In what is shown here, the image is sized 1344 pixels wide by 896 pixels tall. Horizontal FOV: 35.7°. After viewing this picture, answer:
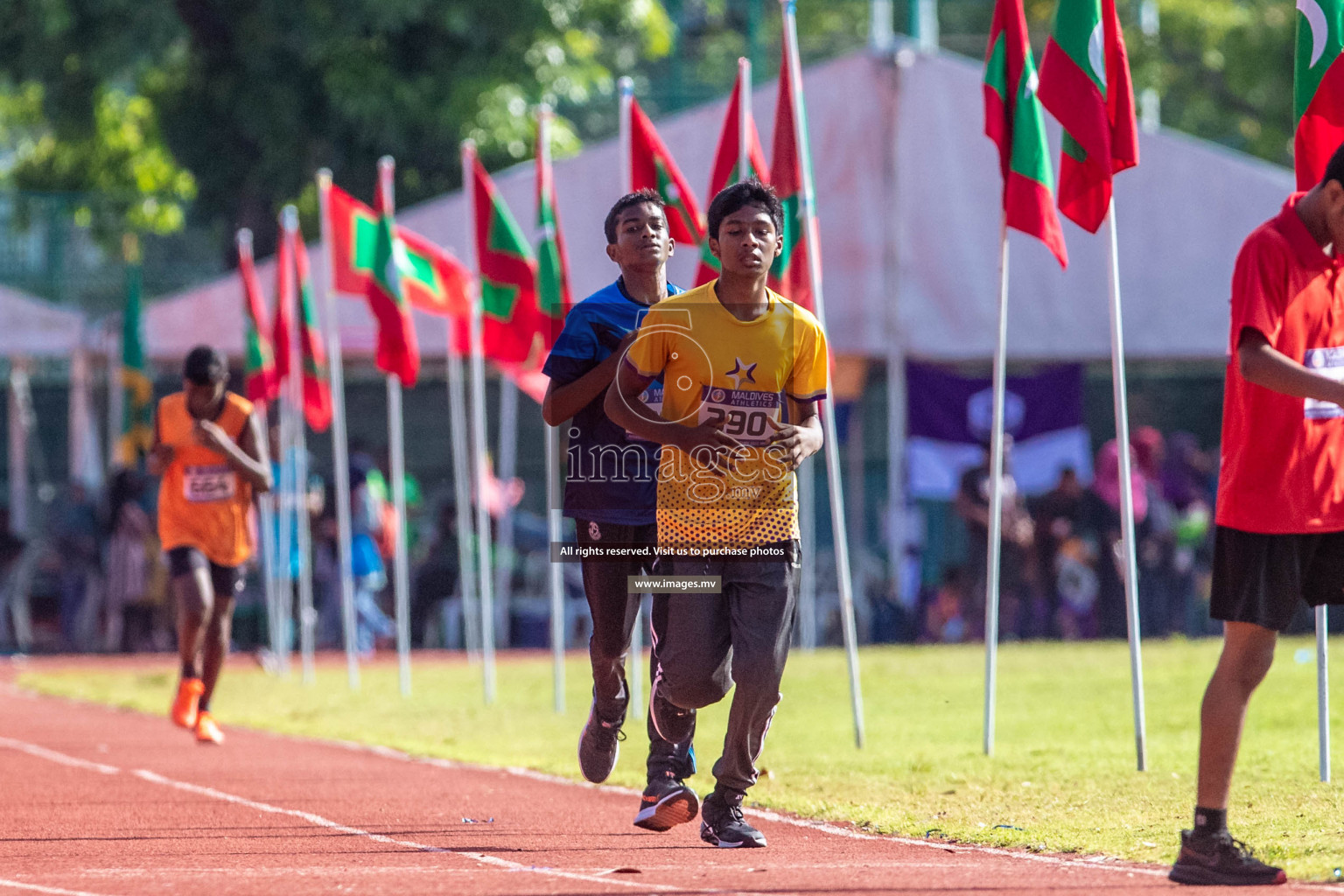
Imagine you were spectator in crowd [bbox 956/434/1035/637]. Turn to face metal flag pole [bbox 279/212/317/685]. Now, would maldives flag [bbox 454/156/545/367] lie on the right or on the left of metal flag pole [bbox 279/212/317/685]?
left

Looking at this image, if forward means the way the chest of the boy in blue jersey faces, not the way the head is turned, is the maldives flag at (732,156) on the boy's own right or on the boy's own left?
on the boy's own left

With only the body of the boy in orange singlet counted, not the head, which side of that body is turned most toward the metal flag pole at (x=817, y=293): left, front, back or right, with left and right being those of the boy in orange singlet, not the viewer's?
left

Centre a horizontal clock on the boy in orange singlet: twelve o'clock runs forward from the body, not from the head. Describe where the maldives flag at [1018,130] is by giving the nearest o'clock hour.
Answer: The maldives flag is roughly at 10 o'clock from the boy in orange singlet.

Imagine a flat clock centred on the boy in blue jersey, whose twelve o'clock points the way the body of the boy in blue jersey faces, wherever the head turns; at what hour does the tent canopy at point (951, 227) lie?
The tent canopy is roughly at 8 o'clock from the boy in blue jersey.

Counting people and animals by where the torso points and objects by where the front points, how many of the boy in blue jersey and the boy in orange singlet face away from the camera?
0

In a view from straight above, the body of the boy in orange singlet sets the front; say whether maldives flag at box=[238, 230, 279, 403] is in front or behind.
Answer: behind

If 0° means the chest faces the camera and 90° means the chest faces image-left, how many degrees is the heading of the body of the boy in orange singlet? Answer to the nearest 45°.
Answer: approximately 0°

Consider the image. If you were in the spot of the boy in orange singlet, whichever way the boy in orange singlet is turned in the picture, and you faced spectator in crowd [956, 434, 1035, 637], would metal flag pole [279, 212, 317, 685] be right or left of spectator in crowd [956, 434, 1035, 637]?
left

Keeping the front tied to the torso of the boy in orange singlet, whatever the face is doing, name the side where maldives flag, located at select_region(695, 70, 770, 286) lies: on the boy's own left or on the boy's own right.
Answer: on the boy's own left

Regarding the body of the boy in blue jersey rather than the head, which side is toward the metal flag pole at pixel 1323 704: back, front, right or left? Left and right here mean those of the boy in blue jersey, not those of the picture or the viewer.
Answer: left

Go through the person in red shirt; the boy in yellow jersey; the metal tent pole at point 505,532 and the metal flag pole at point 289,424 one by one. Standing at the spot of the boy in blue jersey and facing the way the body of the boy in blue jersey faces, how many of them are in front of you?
2

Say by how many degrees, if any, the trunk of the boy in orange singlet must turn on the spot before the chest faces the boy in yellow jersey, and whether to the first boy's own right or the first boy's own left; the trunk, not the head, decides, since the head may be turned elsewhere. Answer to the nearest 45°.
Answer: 0° — they already face them

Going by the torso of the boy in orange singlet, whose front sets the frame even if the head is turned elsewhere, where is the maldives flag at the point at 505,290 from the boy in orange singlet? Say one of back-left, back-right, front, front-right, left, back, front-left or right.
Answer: back-left

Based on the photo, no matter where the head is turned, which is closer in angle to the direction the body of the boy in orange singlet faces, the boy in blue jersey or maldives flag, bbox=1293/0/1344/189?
the boy in blue jersey

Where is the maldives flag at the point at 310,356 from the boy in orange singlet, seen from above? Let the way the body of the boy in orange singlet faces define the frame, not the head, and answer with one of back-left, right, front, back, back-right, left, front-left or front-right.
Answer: back

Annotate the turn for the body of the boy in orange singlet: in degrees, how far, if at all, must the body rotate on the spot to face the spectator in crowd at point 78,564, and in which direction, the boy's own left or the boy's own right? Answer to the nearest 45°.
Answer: approximately 180°

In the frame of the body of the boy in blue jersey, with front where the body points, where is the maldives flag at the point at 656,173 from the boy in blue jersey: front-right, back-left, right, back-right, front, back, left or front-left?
back-left
